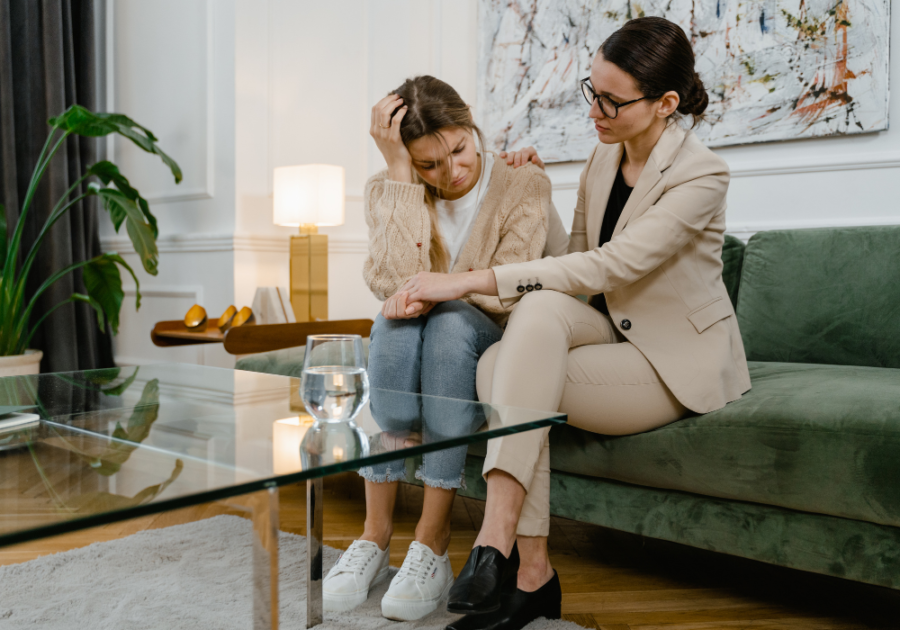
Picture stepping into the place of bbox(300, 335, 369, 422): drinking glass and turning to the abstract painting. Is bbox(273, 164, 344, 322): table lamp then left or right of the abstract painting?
left

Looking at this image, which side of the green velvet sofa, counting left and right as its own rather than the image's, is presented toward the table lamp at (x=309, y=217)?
right

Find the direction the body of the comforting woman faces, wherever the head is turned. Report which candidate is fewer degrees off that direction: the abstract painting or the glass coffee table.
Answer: the glass coffee table

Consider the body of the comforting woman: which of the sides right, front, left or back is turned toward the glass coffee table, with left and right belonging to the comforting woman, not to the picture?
front

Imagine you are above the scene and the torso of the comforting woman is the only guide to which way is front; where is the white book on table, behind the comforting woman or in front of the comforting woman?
in front

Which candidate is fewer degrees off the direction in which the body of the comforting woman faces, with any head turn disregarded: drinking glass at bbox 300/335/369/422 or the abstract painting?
the drinking glass

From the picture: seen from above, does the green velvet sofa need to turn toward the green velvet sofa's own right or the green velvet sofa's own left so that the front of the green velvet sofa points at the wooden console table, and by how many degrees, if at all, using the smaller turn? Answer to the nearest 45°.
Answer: approximately 90° to the green velvet sofa's own right

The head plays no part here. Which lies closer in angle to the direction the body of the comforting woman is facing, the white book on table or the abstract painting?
the white book on table

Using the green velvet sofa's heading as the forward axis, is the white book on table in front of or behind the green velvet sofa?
in front

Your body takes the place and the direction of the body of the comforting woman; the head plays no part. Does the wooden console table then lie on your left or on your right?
on your right

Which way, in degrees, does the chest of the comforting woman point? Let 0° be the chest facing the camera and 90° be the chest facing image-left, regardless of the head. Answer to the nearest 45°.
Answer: approximately 45°

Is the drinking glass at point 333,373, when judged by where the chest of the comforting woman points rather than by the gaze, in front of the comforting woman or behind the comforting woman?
in front
